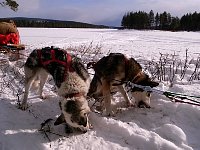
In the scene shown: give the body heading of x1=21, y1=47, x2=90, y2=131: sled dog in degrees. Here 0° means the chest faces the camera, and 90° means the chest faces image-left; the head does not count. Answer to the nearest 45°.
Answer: approximately 315°

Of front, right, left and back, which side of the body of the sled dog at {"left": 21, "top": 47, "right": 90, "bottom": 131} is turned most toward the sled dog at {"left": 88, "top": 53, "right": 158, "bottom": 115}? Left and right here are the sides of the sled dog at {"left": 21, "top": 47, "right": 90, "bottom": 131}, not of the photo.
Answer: left
